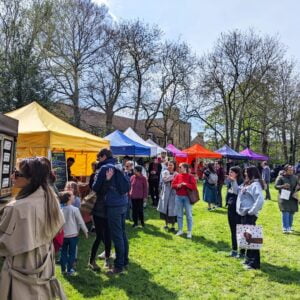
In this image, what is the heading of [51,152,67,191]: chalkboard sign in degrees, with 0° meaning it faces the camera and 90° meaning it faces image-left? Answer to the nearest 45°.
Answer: approximately 0°

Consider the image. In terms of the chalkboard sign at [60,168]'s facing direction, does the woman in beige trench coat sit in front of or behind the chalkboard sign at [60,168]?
in front

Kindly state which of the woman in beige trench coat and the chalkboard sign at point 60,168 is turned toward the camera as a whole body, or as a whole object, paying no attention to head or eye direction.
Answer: the chalkboard sign

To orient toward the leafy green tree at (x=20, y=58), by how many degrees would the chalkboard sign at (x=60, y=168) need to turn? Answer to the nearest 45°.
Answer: approximately 180°

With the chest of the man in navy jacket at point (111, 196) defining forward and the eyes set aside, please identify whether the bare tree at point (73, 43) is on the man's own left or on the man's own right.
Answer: on the man's own right

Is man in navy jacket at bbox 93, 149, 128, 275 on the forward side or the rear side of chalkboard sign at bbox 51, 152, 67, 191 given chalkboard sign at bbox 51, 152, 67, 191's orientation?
on the forward side

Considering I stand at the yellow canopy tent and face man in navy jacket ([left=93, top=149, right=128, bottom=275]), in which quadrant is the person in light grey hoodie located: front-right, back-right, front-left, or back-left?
front-left

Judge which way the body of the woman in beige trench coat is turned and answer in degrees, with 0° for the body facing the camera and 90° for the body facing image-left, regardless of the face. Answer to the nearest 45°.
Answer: approximately 135°

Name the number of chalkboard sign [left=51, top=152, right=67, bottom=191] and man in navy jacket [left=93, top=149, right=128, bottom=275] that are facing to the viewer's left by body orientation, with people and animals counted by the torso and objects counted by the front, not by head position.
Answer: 1

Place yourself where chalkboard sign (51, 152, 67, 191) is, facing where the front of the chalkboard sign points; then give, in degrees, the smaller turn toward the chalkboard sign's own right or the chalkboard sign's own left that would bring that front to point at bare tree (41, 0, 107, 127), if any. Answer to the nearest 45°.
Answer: approximately 180°

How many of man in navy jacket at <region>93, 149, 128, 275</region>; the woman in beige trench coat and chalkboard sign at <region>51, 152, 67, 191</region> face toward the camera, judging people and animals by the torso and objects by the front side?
1

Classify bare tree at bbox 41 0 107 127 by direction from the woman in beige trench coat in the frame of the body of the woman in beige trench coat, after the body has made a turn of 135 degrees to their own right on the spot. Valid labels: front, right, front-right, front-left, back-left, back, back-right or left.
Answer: left

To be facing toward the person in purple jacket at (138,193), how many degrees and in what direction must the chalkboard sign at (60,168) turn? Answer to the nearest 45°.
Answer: approximately 90° to its left

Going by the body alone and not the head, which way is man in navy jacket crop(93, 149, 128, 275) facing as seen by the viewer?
to the viewer's left
